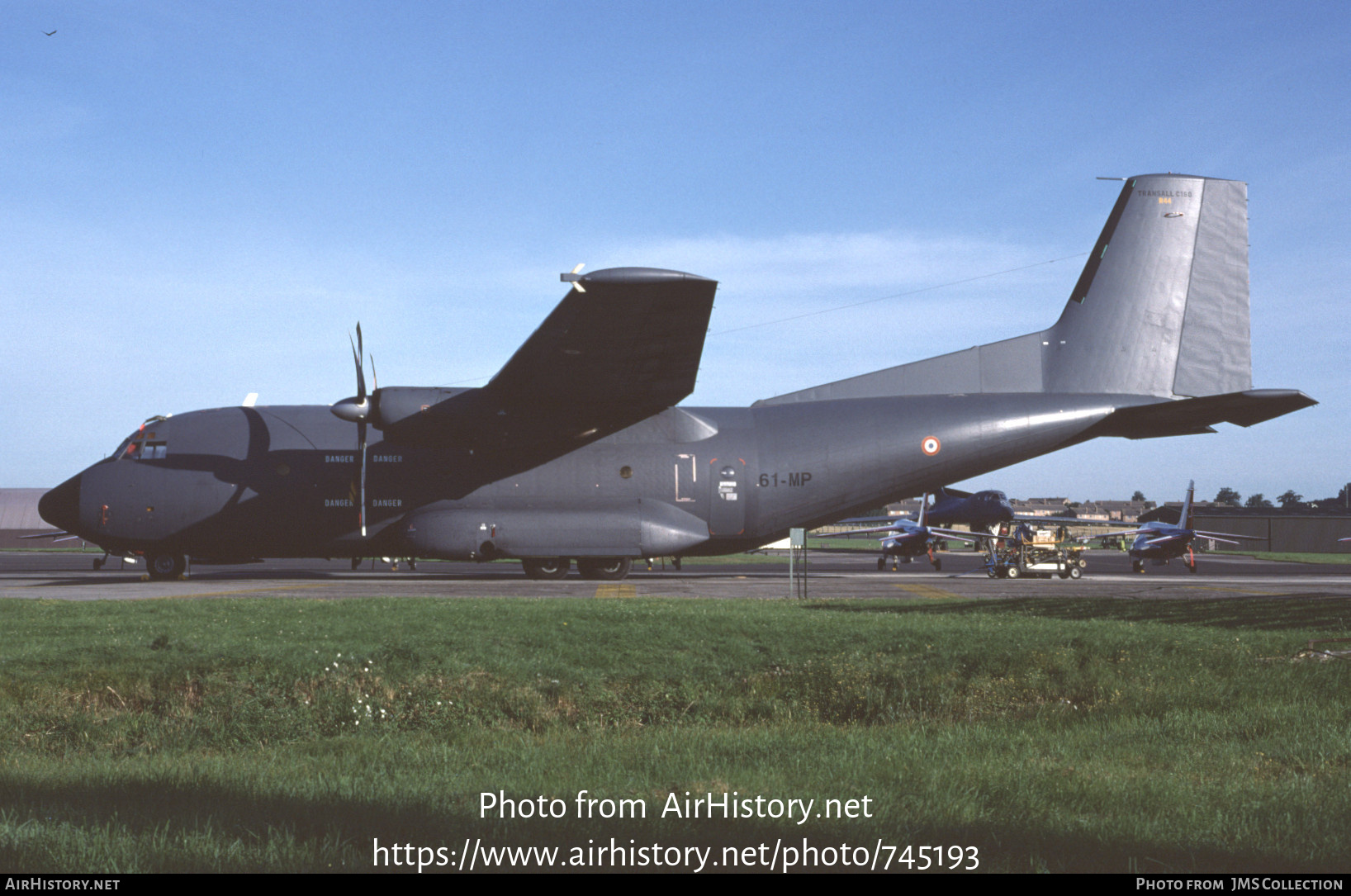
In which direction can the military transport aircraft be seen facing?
to the viewer's left

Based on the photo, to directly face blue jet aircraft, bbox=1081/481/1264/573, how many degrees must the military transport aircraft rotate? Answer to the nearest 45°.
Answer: approximately 135° to its right
